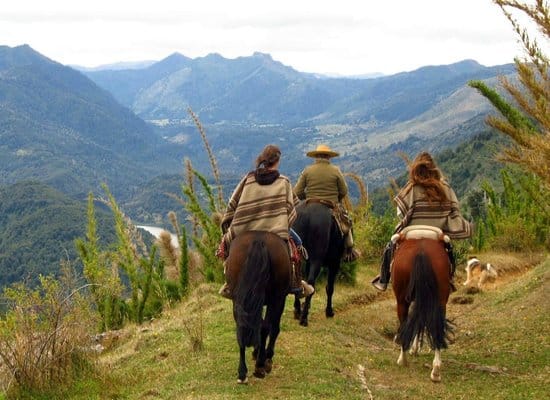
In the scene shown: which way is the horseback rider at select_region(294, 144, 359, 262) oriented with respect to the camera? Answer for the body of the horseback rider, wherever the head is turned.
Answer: away from the camera

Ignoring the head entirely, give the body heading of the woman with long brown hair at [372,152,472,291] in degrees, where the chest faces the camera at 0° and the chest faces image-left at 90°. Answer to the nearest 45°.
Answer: approximately 180°

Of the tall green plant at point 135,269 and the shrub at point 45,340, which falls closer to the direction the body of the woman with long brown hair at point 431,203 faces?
the tall green plant

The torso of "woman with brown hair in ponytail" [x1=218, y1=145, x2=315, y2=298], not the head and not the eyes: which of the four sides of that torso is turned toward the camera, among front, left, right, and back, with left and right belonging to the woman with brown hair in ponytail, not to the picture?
back

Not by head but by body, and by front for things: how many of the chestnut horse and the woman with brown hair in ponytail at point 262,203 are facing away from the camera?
2

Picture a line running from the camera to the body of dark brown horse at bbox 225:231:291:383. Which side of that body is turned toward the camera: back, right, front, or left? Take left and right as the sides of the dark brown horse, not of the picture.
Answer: back

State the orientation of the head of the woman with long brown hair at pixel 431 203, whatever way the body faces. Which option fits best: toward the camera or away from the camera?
away from the camera

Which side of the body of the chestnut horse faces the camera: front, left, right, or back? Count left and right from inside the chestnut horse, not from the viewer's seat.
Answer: back

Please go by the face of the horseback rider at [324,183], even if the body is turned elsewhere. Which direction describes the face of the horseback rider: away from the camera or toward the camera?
away from the camera

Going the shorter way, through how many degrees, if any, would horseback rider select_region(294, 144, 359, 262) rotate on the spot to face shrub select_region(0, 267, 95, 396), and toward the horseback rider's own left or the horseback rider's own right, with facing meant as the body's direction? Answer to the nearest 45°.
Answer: approximately 135° to the horseback rider's own left
